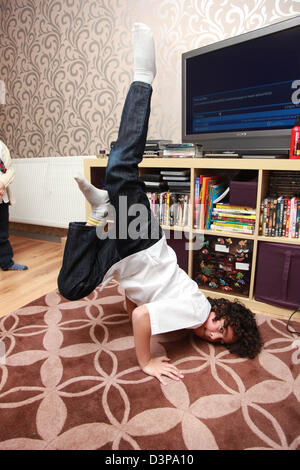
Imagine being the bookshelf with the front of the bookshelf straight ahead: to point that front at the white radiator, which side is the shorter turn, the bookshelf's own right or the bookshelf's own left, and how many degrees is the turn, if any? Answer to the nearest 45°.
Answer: approximately 90° to the bookshelf's own right

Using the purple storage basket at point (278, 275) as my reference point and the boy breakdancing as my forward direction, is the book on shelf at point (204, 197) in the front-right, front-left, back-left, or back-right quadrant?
front-right

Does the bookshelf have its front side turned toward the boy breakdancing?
yes

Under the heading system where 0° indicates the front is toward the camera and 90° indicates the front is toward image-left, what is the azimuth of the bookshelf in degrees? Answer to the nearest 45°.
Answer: approximately 45°

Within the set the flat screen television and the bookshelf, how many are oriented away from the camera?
0

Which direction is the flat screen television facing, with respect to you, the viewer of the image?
facing the viewer and to the left of the viewer
